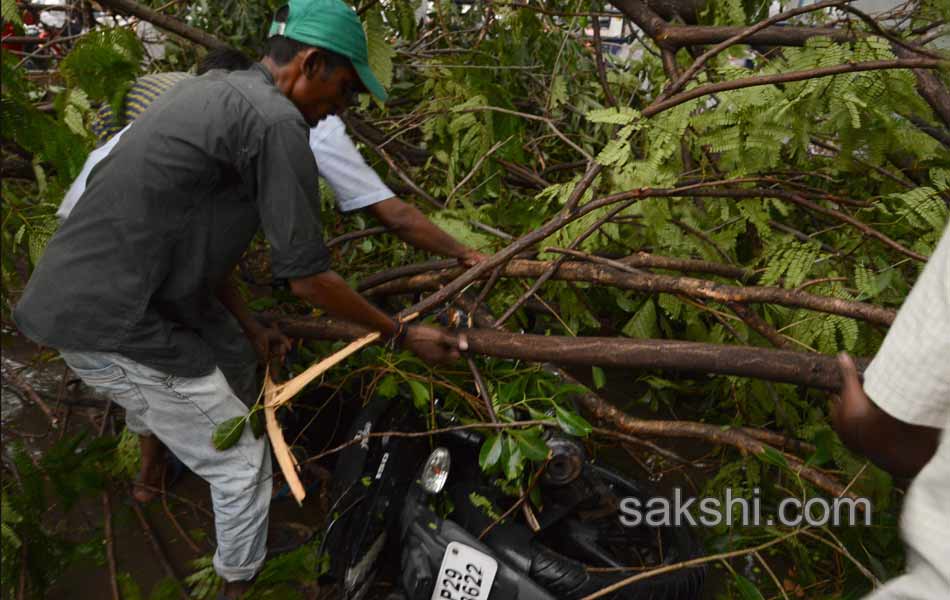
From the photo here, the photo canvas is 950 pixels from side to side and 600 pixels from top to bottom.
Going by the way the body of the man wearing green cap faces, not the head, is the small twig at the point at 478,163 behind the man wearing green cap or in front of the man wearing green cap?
in front

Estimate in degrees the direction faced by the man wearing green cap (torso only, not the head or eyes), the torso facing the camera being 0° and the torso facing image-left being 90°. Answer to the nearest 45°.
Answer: approximately 270°

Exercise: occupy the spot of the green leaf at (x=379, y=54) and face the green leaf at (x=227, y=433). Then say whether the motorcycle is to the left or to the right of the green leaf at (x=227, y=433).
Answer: left

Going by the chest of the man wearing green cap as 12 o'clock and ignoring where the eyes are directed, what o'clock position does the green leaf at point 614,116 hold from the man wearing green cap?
The green leaf is roughly at 12 o'clock from the man wearing green cap.

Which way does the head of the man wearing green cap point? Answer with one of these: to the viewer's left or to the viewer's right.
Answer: to the viewer's right

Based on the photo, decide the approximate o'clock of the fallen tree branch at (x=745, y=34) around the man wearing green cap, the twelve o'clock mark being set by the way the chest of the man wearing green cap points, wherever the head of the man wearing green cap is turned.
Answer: The fallen tree branch is roughly at 12 o'clock from the man wearing green cap.

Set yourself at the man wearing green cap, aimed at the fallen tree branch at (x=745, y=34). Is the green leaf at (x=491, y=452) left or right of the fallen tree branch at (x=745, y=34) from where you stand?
right
